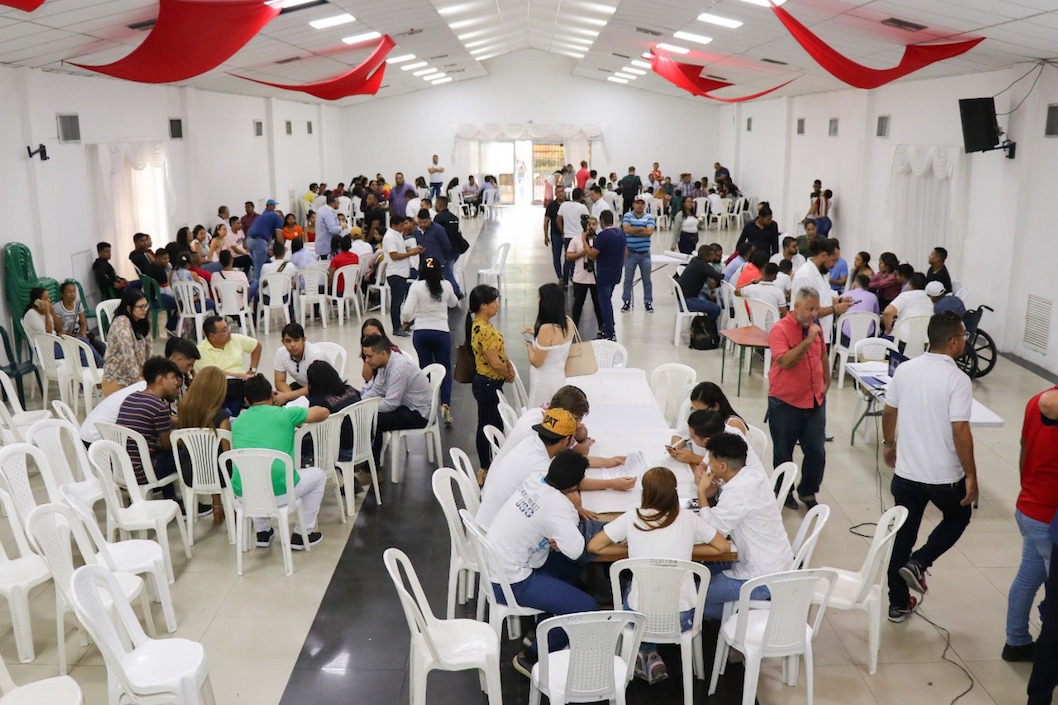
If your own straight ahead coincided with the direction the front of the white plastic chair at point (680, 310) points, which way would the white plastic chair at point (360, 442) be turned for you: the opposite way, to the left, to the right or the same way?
the opposite way

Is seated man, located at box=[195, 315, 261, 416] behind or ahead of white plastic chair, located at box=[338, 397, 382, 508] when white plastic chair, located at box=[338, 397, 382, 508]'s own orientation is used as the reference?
ahead

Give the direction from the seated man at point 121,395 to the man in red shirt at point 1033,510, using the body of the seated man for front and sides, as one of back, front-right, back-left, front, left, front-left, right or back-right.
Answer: front-right

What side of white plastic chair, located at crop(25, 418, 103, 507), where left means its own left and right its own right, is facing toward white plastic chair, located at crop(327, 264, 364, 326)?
left

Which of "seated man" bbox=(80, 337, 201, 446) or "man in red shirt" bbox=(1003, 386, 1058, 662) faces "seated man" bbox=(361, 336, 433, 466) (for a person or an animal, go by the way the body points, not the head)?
"seated man" bbox=(80, 337, 201, 446)

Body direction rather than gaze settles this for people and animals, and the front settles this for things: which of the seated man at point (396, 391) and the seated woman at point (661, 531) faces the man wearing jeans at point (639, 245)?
the seated woman

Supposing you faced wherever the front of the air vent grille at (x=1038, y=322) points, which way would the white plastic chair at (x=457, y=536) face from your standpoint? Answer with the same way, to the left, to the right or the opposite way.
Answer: the opposite way

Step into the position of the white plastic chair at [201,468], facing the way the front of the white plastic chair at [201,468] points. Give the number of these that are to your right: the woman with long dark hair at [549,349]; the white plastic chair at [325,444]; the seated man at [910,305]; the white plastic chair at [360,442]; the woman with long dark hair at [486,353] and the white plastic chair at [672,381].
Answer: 6

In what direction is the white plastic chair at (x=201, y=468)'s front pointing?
away from the camera

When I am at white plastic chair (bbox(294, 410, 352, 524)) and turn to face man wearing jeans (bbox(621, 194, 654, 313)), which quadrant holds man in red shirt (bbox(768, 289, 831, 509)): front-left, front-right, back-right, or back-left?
front-right

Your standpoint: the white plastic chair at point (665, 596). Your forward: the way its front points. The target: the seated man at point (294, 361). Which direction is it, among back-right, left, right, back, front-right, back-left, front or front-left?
front-left

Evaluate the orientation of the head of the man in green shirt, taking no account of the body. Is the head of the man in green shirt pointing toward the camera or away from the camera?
away from the camera

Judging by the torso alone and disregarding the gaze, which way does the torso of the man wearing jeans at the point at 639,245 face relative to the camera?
toward the camera

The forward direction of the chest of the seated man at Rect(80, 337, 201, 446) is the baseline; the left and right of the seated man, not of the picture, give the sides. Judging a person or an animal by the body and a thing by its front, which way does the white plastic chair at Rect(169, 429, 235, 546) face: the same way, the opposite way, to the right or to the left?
to the left

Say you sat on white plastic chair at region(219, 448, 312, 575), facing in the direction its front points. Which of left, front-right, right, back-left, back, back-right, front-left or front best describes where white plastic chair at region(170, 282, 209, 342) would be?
front

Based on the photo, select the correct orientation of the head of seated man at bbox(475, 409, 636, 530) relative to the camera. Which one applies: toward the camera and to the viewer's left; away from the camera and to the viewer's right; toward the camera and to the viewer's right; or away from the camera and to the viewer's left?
away from the camera and to the viewer's right

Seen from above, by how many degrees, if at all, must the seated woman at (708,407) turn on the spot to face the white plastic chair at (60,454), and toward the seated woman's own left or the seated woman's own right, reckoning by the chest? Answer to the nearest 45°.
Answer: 0° — they already face it

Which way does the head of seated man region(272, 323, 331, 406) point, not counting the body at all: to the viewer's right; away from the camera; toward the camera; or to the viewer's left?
toward the camera

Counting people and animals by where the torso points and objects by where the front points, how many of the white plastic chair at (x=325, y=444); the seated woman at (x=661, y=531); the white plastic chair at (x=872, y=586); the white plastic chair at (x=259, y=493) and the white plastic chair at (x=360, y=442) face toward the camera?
0

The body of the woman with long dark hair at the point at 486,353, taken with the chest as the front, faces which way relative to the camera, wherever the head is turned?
to the viewer's right

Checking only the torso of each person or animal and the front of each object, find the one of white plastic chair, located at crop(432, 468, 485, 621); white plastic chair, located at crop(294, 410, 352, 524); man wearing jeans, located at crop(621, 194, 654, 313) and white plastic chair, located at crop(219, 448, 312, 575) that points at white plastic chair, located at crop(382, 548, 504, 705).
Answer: the man wearing jeans

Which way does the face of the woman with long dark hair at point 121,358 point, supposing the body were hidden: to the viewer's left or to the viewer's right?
to the viewer's right

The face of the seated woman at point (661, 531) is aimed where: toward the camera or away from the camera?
away from the camera
